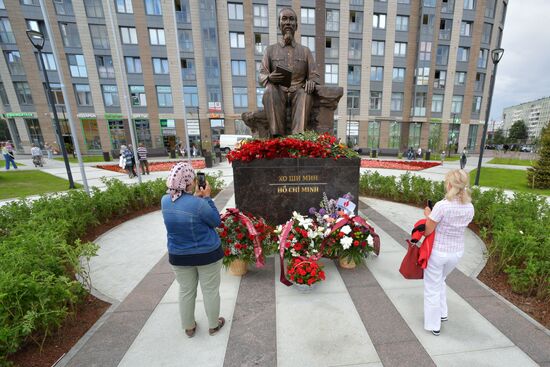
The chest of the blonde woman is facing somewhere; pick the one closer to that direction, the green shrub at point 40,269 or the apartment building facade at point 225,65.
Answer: the apartment building facade

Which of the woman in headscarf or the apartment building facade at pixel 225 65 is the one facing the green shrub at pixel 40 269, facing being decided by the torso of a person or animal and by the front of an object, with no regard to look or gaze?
the apartment building facade

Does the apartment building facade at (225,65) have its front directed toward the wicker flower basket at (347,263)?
yes

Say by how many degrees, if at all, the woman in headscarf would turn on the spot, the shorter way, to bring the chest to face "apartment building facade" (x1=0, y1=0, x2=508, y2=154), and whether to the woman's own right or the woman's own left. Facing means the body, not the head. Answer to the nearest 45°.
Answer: approximately 45° to the woman's own left

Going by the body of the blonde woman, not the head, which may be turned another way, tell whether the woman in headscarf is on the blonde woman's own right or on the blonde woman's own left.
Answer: on the blonde woman's own left

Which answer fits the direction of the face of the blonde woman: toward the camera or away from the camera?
away from the camera

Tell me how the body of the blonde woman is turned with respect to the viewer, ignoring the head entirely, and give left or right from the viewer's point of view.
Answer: facing away from the viewer and to the left of the viewer

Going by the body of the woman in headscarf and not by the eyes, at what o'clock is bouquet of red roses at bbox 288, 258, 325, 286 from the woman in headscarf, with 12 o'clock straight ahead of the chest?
The bouquet of red roses is roughly at 1 o'clock from the woman in headscarf.

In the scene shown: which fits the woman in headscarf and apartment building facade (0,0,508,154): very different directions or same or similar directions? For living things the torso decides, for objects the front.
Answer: very different directions

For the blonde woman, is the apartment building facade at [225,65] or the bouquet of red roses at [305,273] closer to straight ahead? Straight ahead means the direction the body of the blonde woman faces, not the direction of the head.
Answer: the apartment building facade

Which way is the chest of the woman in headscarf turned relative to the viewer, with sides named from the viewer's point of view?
facing away from the viewer and to the right of the viewer
